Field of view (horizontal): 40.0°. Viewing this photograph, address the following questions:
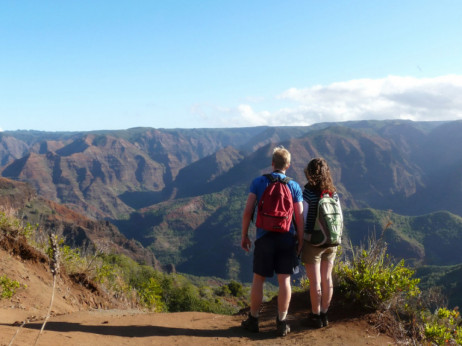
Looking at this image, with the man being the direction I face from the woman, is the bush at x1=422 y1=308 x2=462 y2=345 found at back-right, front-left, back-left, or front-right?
back-left

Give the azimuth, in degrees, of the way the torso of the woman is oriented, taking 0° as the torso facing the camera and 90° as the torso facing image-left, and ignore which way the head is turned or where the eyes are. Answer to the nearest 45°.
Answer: approximately 135°

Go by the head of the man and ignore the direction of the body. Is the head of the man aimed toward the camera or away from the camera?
away from the camera

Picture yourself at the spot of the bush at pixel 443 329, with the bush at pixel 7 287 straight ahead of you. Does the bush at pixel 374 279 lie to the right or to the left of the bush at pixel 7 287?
right

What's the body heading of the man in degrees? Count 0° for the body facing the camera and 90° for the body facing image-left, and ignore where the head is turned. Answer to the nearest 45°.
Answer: approximately 180°

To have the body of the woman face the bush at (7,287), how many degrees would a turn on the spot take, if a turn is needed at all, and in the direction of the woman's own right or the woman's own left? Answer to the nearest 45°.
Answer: approximately 45° to the woman's own left

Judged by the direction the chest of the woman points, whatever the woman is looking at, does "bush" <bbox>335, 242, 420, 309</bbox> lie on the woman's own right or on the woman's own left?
on the woman's own right

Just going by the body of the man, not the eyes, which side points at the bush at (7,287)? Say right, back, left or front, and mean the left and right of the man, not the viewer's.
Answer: left
